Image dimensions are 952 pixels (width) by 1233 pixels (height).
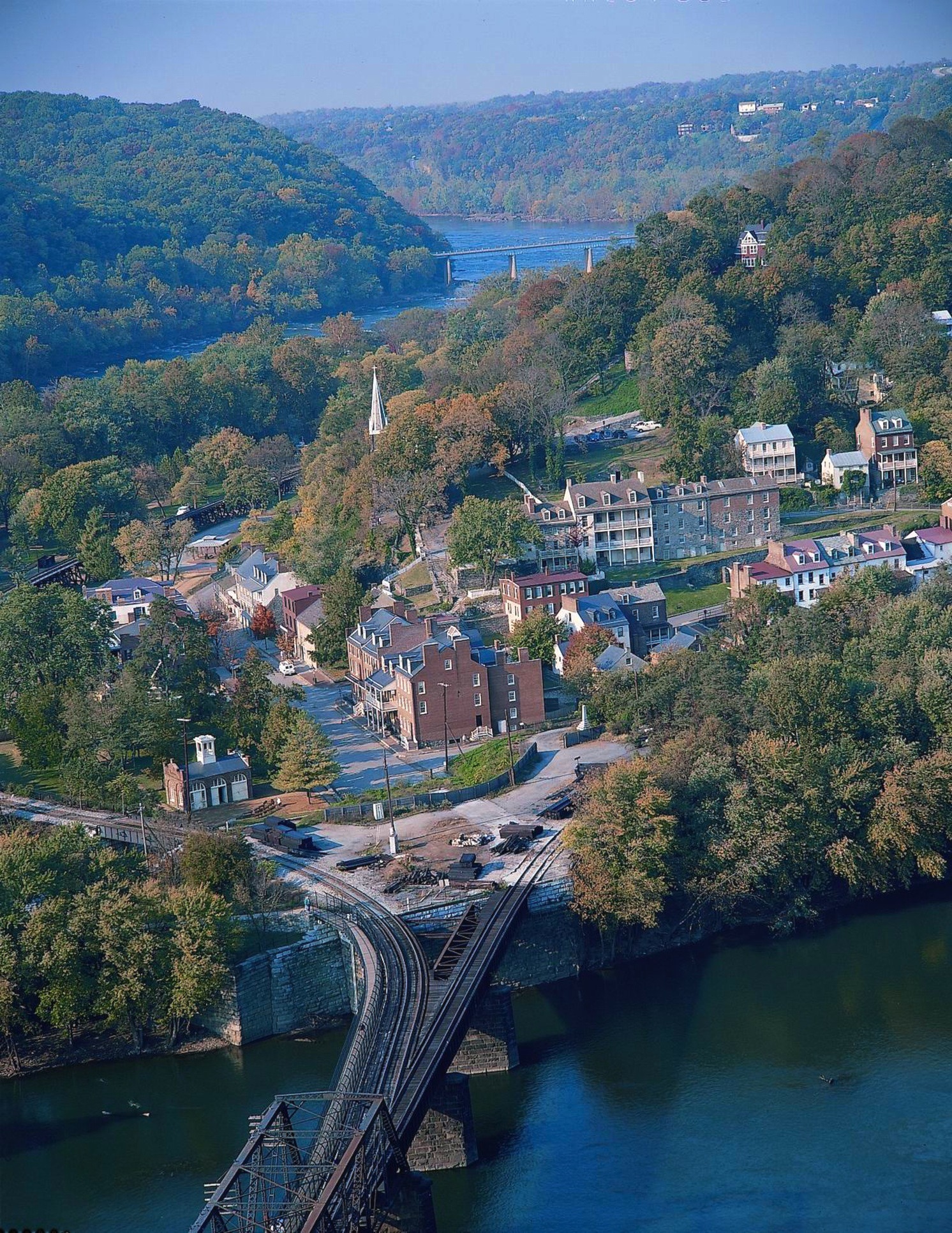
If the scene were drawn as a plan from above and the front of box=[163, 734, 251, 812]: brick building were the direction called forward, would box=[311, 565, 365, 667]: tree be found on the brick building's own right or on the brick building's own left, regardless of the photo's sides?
on the brick building's own left

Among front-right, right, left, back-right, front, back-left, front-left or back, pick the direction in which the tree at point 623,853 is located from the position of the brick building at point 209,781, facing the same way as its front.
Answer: front

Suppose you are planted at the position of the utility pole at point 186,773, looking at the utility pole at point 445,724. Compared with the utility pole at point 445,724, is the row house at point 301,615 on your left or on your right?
left

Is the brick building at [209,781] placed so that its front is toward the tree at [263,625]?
no

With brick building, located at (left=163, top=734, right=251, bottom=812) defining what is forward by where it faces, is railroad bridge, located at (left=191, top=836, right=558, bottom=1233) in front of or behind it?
in front

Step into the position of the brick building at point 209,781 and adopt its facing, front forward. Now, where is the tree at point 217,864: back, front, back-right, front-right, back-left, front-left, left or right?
front-right

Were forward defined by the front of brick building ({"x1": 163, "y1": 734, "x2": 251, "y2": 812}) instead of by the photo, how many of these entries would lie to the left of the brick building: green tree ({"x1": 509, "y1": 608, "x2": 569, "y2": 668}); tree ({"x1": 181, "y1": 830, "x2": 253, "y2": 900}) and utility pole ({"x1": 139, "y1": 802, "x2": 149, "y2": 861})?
1

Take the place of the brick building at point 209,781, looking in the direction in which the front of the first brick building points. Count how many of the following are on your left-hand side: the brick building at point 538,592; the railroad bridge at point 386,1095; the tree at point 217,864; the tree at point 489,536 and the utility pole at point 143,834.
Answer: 2

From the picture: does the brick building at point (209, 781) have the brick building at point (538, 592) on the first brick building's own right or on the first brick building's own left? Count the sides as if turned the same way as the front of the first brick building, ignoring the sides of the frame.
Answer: on the first brick building's own left

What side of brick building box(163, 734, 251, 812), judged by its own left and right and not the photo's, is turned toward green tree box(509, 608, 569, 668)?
left

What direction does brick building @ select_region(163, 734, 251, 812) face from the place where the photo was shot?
facing the viewer and to the right of the viewer

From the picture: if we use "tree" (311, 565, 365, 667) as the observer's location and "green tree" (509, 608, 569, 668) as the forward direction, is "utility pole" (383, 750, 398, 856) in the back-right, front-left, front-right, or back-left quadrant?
front-right

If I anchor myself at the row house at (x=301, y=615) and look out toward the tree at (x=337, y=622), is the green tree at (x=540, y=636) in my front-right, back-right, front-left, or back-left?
front-left

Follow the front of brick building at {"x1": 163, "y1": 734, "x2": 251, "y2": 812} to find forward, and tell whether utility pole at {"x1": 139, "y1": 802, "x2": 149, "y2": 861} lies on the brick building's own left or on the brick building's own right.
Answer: on the brick building's own right

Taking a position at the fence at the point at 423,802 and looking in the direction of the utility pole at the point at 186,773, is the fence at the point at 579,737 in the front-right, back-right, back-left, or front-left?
back-right
